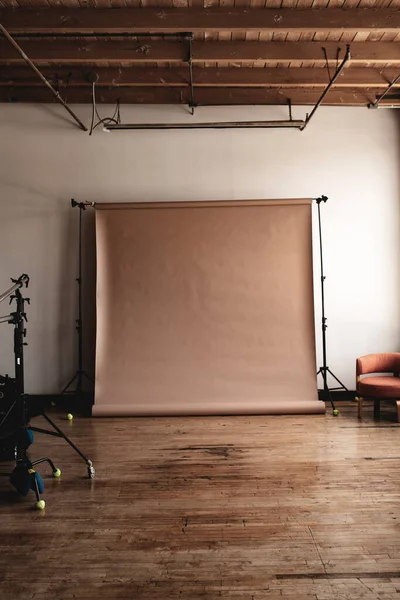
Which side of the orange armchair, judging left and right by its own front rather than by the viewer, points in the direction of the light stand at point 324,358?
right

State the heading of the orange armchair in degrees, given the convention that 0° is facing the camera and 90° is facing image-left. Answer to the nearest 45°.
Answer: approximately 45°
